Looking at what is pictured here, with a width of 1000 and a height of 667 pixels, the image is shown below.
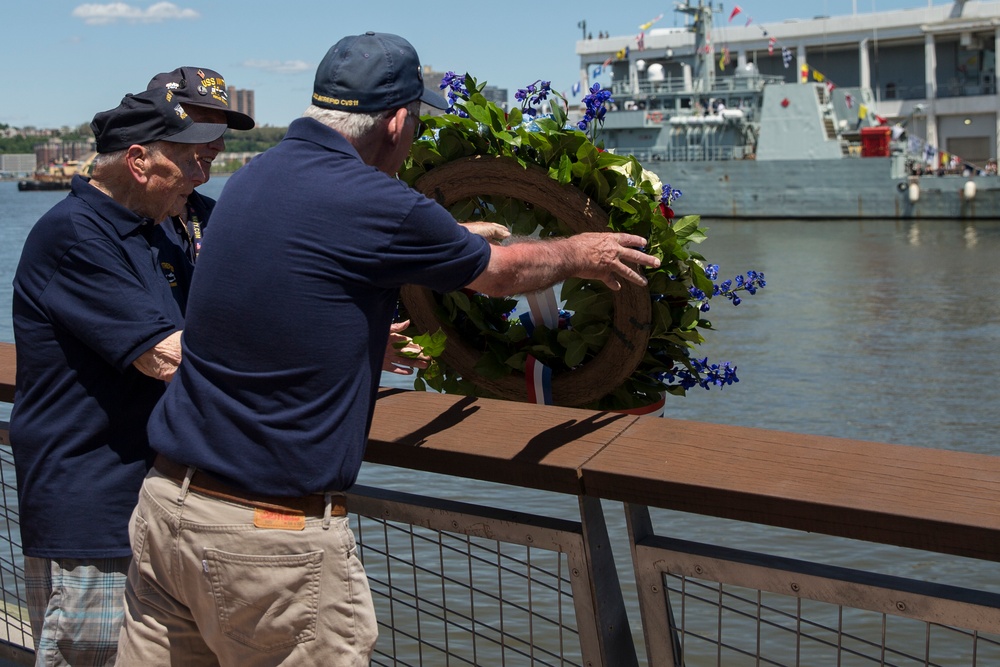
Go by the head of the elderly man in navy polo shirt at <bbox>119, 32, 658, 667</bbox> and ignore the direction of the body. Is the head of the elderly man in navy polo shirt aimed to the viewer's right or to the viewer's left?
to the viewer's right

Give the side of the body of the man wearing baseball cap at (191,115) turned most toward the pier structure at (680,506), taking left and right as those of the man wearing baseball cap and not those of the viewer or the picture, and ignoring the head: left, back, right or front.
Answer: front

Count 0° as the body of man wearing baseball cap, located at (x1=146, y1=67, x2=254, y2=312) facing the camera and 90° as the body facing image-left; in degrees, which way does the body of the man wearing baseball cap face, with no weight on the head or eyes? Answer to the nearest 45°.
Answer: approximately 315°

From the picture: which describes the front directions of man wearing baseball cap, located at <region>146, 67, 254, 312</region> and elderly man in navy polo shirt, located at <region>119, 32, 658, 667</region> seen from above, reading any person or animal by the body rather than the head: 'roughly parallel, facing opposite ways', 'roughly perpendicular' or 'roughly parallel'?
roughly perpendicular

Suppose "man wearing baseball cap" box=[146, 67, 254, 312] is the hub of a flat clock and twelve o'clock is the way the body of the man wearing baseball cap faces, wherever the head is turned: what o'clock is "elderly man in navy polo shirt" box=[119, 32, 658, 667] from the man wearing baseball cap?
The elderly man in navy polo shirt is roughly at 1 o'clock from the man wearing baseball cap.

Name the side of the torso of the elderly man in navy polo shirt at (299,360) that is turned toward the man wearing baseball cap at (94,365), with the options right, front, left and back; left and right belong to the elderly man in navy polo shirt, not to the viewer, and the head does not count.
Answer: left

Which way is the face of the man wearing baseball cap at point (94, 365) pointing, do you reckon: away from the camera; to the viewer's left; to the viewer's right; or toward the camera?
to the viewer's right

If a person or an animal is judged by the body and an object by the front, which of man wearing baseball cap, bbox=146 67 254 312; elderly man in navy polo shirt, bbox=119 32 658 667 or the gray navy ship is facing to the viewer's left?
the gray navy ship

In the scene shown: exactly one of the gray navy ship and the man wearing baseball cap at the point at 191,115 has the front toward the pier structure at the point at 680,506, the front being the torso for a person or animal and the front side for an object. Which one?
the man wearing baseball cap

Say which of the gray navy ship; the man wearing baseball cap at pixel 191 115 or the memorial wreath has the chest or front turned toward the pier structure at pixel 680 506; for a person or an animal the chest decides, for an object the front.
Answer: the man wearing baseball cap

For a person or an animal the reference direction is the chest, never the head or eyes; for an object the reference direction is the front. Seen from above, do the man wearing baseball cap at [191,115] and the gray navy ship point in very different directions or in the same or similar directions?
very different directions

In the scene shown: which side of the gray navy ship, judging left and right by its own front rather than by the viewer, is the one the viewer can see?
left

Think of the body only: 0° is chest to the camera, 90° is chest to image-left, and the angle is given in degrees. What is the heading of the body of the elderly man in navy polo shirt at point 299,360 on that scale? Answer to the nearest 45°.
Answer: approximately 225°
